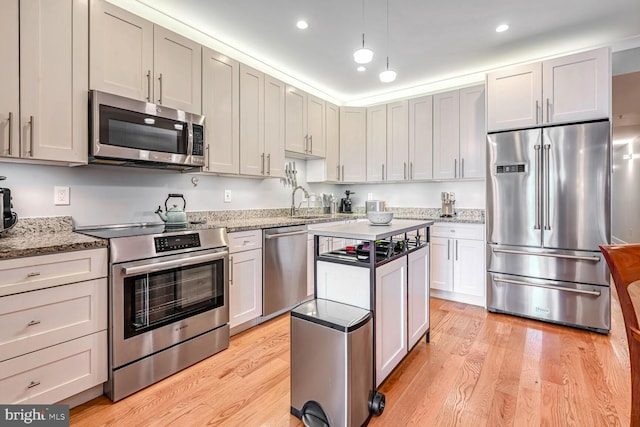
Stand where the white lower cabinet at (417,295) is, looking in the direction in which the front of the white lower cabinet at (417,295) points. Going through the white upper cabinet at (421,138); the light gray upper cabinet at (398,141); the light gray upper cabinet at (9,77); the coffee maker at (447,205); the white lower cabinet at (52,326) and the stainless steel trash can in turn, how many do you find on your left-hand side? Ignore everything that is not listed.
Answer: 3

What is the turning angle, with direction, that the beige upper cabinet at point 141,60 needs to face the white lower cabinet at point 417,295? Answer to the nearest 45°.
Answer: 0° — it already faces it

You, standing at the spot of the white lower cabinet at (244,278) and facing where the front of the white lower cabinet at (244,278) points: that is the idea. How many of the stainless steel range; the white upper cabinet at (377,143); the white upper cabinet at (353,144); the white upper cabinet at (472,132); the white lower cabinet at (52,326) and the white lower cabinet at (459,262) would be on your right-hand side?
2

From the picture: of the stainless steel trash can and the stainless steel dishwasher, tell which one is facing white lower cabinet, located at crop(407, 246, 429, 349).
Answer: the stainless steel dishwasher

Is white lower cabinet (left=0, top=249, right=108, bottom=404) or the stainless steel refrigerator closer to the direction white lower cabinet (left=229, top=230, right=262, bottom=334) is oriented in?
the stainless steel refrigerator

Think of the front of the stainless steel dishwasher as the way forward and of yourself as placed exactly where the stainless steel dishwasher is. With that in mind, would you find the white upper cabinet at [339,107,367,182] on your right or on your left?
on your left

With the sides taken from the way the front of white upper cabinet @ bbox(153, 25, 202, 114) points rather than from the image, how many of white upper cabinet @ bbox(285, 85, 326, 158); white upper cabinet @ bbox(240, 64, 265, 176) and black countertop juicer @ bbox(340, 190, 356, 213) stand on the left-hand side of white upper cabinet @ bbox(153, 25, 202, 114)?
3
